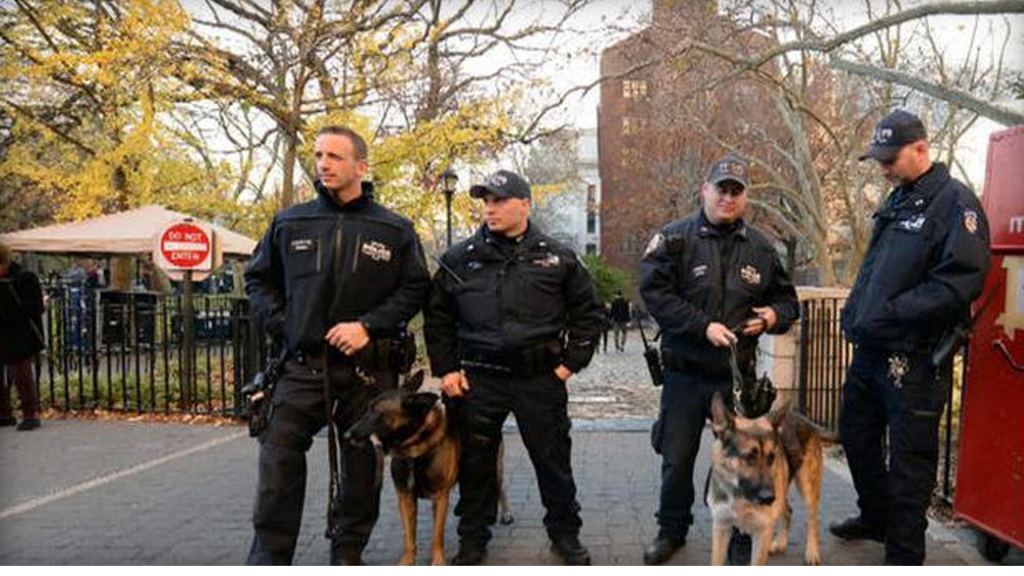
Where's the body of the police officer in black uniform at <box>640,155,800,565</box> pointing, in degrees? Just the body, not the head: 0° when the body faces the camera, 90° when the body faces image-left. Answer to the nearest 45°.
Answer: approximately 0°

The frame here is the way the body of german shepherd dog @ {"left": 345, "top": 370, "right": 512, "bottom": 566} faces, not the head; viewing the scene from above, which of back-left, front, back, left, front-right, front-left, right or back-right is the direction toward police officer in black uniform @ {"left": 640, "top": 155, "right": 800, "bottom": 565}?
back-left

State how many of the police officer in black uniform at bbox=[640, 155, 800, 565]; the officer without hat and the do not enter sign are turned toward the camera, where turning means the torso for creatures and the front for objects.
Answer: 3

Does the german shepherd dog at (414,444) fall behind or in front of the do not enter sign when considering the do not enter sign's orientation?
in front

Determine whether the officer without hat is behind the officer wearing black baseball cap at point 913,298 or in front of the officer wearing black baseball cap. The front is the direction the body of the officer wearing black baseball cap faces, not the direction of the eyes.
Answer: in front

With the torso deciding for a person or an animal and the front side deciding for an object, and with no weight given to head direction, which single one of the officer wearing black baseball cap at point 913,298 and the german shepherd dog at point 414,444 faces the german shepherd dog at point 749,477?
the officer wearing black baseball cap

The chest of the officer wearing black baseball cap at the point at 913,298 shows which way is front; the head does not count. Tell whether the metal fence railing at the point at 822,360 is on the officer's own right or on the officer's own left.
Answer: on the officer's own right

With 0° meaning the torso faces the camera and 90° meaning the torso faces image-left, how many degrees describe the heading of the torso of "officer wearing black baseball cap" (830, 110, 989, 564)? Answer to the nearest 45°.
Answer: approximately 45°

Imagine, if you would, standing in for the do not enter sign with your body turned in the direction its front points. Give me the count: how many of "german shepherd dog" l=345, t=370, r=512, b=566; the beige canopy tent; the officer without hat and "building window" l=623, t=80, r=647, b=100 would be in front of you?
2
